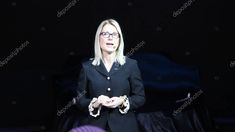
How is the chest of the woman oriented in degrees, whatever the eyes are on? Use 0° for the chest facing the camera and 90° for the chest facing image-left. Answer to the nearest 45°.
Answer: approximately 0°
